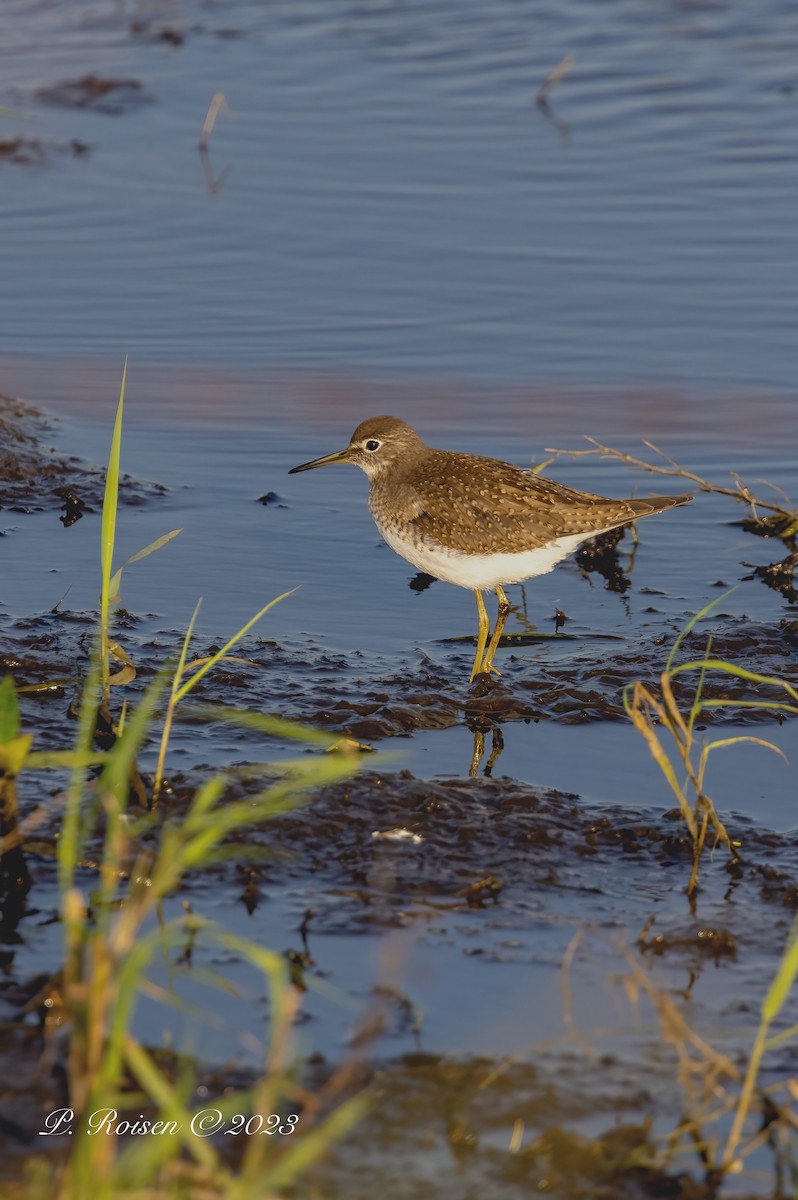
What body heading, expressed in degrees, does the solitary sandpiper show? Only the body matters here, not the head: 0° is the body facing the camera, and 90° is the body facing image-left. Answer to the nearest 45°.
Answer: approximately 90°

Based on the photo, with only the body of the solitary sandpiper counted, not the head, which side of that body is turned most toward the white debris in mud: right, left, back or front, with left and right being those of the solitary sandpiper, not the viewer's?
left
